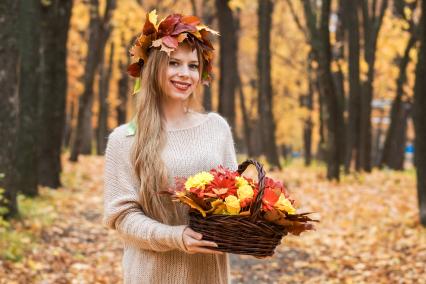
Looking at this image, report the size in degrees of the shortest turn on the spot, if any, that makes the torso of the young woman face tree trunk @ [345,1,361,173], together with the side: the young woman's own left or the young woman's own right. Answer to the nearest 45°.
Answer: approximately 135° to the young woman's own left

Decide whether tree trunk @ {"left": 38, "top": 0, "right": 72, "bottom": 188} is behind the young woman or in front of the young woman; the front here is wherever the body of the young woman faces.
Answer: behind

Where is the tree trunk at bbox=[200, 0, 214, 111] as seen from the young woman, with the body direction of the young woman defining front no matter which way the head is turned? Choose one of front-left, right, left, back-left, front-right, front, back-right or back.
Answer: back-left

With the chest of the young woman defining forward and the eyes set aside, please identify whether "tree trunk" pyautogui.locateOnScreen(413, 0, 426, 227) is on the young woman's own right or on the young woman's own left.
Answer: on the young woman's own left

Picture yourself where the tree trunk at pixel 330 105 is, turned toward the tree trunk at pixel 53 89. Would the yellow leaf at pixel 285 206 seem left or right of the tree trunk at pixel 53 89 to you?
left

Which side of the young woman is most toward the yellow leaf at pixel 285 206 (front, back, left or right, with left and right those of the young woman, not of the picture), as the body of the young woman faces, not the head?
front

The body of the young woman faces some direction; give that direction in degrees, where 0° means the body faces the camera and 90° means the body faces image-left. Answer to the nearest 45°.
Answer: approximately 315°

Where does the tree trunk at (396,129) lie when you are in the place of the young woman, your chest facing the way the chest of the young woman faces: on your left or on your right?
on your left

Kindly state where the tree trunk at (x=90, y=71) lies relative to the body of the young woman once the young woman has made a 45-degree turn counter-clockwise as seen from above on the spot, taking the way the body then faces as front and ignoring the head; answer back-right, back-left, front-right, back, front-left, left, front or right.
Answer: left

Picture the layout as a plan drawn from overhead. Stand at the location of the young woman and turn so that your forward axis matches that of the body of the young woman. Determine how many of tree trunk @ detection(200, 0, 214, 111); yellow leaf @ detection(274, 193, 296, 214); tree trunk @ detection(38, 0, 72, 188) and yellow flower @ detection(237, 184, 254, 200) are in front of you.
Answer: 2

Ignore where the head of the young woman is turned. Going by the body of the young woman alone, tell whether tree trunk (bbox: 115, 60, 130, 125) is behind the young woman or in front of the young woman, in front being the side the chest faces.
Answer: behind

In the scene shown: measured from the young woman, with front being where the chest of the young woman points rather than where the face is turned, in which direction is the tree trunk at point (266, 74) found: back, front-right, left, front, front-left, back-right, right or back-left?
back-left

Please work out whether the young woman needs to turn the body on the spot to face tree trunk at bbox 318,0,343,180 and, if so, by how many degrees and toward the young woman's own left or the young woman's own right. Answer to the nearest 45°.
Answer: approximately 135° to the young woman's own left

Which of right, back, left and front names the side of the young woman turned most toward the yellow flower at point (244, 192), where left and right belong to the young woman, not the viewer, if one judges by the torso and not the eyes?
front
